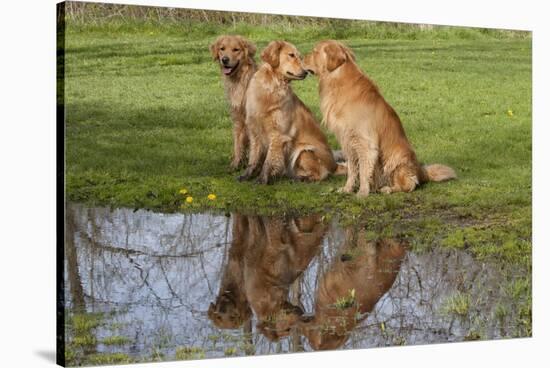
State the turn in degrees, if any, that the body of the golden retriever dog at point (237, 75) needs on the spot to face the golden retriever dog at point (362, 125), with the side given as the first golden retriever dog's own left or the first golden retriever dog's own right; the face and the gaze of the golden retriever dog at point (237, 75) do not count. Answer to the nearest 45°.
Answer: approximately 135° to the first golden retriever dog's own left

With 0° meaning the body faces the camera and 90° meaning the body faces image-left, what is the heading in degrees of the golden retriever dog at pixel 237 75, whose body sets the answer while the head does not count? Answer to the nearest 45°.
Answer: approximately 45°

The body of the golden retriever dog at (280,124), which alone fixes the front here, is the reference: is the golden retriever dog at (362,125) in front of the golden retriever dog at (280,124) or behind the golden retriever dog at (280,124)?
behind

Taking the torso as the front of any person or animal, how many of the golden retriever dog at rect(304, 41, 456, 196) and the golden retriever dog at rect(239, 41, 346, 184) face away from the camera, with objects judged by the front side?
0

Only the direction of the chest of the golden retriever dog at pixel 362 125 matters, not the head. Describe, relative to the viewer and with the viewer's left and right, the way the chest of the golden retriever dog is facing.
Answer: facing to the left of the viewer

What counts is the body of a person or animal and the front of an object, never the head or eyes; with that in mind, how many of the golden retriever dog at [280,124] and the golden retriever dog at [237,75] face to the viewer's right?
0
